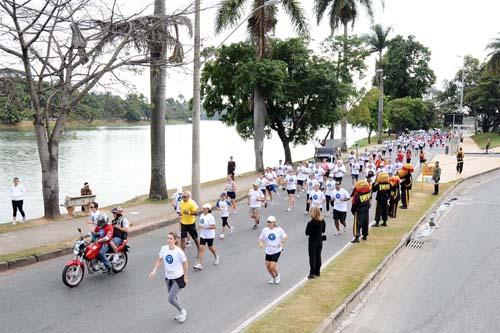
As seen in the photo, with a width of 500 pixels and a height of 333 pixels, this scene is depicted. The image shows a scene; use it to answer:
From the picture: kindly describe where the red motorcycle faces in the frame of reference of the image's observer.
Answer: facing the viewer and to the left of the viewer

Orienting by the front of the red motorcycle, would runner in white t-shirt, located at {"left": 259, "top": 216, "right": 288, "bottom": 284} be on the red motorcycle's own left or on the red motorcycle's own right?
on the red motorcycle's own left

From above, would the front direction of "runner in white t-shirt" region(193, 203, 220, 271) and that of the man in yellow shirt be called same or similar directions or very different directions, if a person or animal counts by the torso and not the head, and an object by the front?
same or similar directions

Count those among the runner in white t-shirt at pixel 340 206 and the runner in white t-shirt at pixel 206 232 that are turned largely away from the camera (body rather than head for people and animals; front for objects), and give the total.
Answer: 0

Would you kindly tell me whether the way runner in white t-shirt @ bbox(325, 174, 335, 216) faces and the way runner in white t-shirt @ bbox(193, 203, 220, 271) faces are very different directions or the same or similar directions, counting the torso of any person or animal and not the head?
same or similar directions

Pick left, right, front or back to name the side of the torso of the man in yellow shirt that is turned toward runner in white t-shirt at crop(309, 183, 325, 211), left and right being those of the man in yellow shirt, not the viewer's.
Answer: back

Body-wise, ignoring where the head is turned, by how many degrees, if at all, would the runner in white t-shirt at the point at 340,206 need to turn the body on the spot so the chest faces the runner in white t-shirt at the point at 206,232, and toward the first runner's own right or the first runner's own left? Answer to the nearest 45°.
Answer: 0° — they already face them

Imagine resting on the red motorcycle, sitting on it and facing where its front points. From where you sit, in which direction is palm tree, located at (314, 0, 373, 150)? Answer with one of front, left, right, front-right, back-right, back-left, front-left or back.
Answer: back

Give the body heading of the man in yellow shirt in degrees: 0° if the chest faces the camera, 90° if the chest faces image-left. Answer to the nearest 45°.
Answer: approximately 45°

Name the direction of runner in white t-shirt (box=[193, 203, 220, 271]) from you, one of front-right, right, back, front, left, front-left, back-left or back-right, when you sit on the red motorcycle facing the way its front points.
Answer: back-left

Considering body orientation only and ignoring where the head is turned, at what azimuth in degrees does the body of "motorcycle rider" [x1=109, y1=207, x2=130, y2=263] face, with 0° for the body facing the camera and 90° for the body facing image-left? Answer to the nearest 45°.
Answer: approximately 45°

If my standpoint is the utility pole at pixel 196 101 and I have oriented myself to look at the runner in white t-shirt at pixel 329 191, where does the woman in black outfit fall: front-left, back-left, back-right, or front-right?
front-right

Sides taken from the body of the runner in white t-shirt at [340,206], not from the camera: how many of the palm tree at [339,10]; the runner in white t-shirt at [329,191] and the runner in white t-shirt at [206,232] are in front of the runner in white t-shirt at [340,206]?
1

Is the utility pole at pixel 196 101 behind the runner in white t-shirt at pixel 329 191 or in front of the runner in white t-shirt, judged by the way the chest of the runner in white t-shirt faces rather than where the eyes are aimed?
in front
